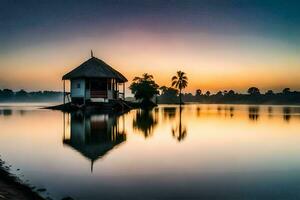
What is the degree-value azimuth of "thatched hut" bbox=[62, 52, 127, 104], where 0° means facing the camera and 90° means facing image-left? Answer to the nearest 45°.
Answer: approximately 0°
